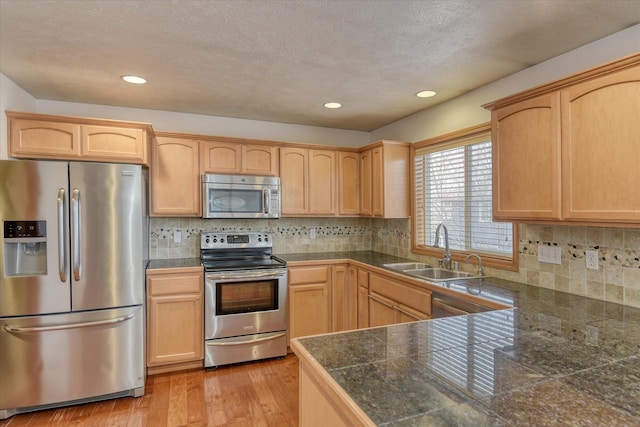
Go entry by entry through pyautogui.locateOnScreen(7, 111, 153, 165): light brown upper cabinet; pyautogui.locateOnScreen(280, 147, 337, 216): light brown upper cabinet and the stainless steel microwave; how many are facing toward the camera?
3

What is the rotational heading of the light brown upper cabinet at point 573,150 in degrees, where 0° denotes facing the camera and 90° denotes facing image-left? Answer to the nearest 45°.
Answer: approximately 45°

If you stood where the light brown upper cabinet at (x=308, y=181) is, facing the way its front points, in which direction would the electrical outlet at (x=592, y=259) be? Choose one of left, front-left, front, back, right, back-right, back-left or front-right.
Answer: front-left

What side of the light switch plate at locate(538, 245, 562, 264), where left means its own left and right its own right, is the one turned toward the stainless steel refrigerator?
front

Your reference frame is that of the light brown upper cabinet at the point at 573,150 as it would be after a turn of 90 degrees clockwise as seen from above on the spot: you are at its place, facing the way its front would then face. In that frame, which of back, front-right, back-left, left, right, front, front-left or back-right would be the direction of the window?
front

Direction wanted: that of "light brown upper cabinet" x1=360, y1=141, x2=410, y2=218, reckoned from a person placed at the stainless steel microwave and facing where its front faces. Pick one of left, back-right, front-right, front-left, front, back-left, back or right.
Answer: left

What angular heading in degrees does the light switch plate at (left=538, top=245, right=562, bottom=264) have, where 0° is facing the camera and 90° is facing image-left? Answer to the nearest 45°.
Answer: approximately 45°

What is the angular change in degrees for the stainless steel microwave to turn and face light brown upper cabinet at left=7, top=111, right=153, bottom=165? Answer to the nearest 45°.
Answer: approximately 90° to its right

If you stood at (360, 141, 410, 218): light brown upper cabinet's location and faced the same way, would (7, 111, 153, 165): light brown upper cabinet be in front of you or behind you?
in front

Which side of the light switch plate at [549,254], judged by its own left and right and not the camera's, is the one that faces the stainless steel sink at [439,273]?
right

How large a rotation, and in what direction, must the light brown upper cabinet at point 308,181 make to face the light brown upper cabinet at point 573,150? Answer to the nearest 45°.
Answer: approximately 45° to its left
